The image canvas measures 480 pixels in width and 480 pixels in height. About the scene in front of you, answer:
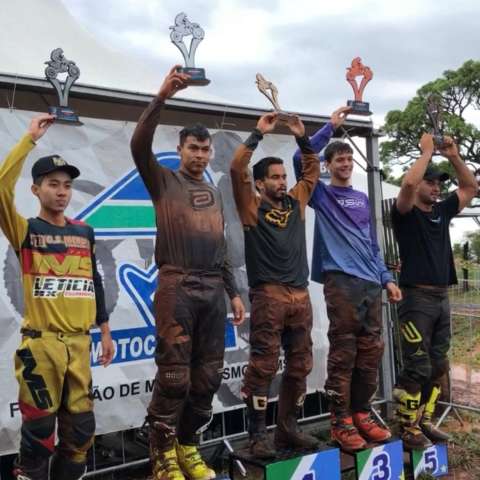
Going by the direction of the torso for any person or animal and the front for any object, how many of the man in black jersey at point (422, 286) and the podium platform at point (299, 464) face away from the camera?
0

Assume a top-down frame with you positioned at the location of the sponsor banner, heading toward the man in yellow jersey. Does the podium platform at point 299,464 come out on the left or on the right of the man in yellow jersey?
left

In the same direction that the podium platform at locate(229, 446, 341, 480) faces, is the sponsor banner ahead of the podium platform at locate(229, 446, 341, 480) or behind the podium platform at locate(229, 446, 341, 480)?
behind

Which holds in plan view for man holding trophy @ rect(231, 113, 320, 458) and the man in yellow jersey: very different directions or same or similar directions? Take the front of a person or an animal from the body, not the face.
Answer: same or similar directions

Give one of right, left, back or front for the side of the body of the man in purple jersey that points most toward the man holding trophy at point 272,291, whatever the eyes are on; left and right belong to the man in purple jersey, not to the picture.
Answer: right

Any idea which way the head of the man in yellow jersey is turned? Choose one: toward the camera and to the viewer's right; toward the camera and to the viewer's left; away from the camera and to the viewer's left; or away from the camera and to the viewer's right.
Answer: toward the camera and to the viewer's right

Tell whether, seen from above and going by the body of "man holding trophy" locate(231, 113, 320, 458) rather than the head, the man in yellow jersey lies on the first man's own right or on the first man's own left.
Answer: on the first man's own right

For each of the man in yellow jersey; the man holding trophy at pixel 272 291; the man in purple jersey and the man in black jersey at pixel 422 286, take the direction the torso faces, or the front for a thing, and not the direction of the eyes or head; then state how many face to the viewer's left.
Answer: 0

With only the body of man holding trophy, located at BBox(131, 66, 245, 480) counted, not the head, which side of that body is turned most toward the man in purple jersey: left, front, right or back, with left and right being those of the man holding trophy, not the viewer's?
left

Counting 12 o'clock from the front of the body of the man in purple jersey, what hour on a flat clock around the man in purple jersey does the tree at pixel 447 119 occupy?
The tree is roughly at 8 o'clock from the man in purple jersey.

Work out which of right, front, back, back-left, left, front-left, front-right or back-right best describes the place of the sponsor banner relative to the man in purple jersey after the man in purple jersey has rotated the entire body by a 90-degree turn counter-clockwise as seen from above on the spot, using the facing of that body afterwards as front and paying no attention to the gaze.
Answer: back-left

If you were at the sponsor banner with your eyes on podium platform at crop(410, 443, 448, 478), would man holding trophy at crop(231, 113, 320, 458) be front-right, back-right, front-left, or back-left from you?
front-right

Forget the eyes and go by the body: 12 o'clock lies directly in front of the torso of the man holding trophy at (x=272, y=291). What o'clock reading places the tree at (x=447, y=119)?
The tree is roughly at 8 o'clock from the man holding trophy.

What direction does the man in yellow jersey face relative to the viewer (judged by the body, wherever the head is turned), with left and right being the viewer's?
facing the viewer and to the right of the viewer

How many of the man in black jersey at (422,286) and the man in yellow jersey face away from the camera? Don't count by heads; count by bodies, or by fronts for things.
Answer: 0

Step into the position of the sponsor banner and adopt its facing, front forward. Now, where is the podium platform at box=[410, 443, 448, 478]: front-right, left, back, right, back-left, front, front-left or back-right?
front-left

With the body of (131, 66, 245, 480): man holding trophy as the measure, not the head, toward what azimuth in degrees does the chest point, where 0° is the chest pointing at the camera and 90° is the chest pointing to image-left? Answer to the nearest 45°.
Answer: approximately 315°

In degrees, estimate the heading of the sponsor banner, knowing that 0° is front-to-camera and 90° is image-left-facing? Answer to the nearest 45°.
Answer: approximately 315°
